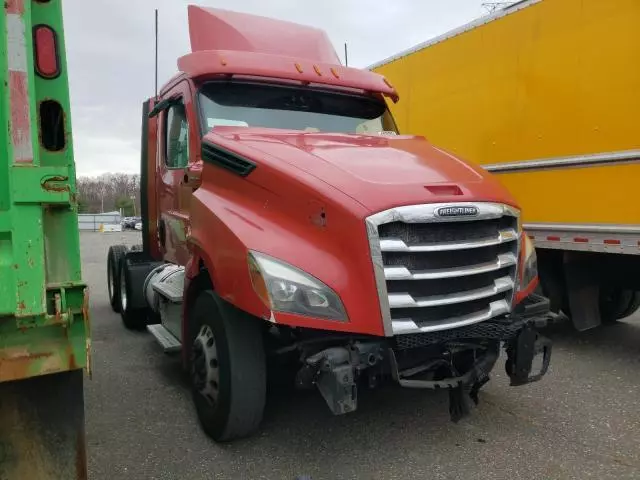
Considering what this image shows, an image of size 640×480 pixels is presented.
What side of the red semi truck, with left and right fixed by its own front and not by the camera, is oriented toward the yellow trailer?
left

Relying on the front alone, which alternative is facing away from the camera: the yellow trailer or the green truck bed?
the green truck bed

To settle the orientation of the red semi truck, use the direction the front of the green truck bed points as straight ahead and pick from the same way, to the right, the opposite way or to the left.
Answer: the opposite way

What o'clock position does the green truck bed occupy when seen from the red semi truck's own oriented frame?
The green truck bed is roughly at 3 o'clock from the red semi truck.

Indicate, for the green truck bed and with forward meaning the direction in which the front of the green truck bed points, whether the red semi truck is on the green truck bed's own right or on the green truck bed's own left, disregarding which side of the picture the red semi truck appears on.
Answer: on the green truck bed's own right

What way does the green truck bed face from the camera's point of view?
away from the camera

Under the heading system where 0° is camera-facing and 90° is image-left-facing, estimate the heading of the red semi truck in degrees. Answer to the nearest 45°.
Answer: approximately 315°
